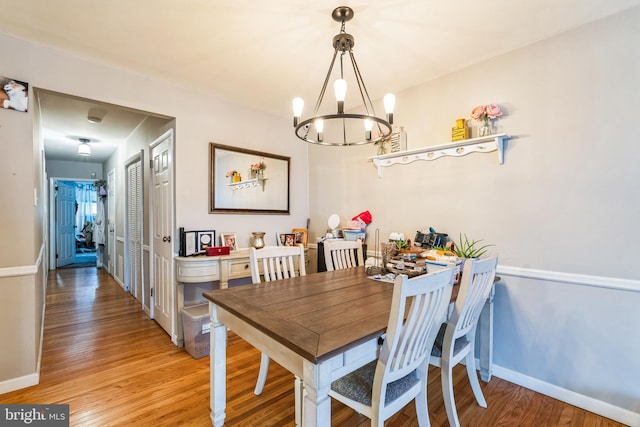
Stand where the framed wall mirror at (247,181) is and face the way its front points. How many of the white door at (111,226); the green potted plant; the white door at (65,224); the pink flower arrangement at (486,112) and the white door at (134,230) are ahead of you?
2

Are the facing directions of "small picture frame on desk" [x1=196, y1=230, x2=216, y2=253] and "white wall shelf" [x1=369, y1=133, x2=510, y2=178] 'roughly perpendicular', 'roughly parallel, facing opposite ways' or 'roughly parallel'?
roughly perpendicular

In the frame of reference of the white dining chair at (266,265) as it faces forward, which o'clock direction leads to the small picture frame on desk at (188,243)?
The small picture frame on desk is roughly at 6 o'clock from the white dining chair.

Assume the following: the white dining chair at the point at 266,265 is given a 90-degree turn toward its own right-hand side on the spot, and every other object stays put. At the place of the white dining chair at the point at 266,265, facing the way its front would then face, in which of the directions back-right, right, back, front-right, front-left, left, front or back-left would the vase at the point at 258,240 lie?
back-right

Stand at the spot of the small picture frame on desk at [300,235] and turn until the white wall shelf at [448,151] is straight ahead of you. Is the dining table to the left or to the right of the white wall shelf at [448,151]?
right

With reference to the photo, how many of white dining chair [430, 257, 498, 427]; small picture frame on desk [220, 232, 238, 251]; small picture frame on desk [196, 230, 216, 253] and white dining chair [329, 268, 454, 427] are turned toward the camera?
2

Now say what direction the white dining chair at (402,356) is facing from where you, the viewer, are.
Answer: facing away from the viewer and to the left of the viewer

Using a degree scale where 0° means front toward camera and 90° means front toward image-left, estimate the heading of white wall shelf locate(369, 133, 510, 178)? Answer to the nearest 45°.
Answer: approximately 45°

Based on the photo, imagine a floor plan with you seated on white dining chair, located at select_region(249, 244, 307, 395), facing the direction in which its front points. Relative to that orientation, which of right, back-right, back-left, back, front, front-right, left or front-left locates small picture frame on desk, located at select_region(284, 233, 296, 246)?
back-left

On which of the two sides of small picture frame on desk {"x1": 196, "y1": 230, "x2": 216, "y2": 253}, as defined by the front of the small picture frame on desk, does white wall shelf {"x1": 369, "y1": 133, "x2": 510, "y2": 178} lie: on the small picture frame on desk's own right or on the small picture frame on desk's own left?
on the small picture frame on desk's own left

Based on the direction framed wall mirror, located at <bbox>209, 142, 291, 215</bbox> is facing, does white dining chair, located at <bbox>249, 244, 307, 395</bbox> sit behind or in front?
in front
